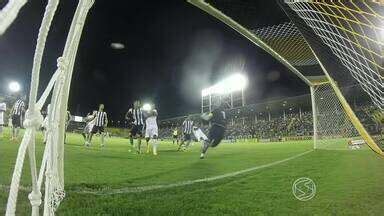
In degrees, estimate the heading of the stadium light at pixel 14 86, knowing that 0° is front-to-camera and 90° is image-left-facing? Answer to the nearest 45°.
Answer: approximately 0°

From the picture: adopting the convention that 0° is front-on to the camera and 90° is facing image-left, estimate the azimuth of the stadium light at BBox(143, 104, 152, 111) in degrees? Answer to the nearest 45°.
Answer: approximately 0°

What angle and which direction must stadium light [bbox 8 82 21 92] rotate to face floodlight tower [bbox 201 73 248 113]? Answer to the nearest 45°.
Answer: approximately 90° to its left
